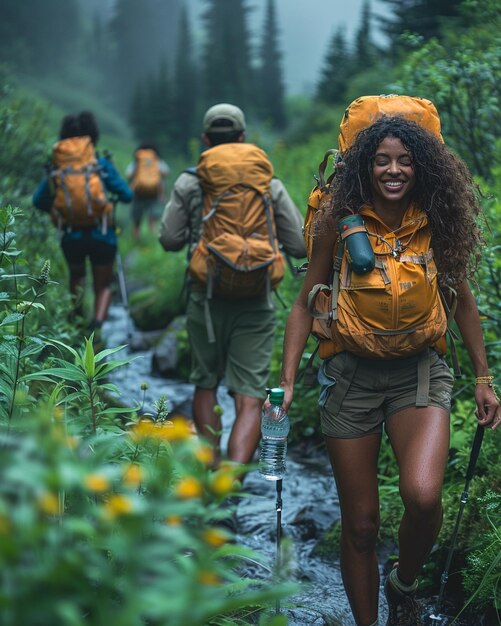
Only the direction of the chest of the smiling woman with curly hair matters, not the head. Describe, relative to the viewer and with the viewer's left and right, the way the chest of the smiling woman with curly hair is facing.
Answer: facing the viewer

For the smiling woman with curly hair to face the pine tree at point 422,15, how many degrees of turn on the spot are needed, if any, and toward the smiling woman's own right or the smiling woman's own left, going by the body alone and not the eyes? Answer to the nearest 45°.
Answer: approximately 180°

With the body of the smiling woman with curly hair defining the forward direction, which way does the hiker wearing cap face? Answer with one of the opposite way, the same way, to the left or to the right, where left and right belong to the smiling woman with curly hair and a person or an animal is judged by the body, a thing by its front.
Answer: the opposite way

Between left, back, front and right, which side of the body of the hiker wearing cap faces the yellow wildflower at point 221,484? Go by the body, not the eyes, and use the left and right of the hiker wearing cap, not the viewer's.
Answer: back

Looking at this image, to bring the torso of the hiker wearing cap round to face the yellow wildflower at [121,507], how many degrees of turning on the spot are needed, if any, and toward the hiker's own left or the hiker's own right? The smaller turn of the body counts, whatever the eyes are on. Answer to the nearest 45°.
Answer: approximately 180°

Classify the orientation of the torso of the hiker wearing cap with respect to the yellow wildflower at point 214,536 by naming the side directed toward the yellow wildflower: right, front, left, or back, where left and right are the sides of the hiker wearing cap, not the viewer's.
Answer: back

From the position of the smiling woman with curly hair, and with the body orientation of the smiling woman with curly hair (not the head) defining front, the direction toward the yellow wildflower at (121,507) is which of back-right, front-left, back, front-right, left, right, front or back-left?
front

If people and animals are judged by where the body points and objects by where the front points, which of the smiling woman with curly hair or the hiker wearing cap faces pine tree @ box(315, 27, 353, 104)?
the hiker wearing cap

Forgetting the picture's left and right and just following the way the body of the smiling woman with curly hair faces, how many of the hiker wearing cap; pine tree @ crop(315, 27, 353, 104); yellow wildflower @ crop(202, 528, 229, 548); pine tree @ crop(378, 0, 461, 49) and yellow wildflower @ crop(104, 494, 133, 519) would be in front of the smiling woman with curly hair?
2

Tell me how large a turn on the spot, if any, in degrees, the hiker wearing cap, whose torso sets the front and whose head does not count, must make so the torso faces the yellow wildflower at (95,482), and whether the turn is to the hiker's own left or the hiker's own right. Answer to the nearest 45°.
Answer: approximately 180°

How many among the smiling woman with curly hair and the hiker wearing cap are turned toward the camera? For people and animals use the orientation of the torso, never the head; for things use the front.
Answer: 1

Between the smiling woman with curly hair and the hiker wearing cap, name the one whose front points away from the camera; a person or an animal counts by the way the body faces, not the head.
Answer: the hiker wearing cap

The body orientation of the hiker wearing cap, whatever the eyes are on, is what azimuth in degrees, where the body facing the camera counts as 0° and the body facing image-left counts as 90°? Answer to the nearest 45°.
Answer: approximately 180°
